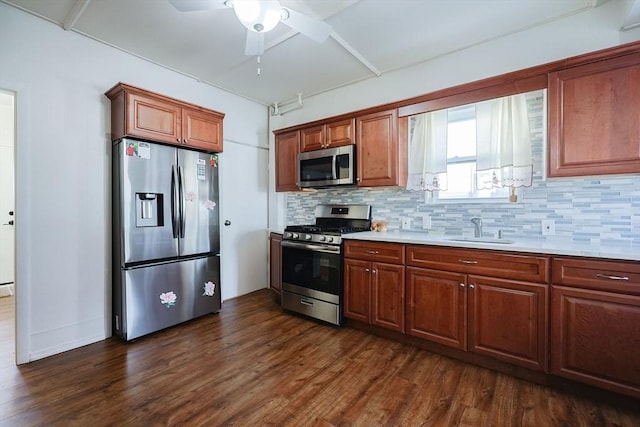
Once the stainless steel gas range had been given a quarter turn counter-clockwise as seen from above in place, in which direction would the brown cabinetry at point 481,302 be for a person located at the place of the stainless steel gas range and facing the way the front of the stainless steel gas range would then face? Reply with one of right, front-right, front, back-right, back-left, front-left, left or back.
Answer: front

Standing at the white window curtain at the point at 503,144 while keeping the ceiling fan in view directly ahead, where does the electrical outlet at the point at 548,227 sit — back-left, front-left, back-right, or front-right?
back-left

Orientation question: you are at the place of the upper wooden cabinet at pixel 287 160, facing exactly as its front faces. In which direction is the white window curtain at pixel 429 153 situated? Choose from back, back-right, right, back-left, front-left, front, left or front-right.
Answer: left

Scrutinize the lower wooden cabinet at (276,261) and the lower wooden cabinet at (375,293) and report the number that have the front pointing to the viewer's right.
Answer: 0

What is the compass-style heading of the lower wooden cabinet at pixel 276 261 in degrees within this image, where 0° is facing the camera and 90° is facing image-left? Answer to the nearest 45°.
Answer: approximately 45°

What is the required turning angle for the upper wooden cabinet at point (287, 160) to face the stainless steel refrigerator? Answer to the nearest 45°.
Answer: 0° — it already faces it

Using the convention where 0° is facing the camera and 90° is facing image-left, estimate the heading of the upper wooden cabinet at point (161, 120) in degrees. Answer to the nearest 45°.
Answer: approximately 315°

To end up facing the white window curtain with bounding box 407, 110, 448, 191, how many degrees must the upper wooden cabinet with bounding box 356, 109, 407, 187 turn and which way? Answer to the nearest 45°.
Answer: approximately 135° to its left

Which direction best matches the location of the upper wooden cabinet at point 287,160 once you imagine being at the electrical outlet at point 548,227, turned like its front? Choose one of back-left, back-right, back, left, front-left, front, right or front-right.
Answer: right

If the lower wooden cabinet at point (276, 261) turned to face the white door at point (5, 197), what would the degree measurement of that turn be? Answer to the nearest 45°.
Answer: approximately 45° to its right

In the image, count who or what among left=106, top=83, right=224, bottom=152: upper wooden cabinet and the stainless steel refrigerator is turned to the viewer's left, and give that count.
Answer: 0
